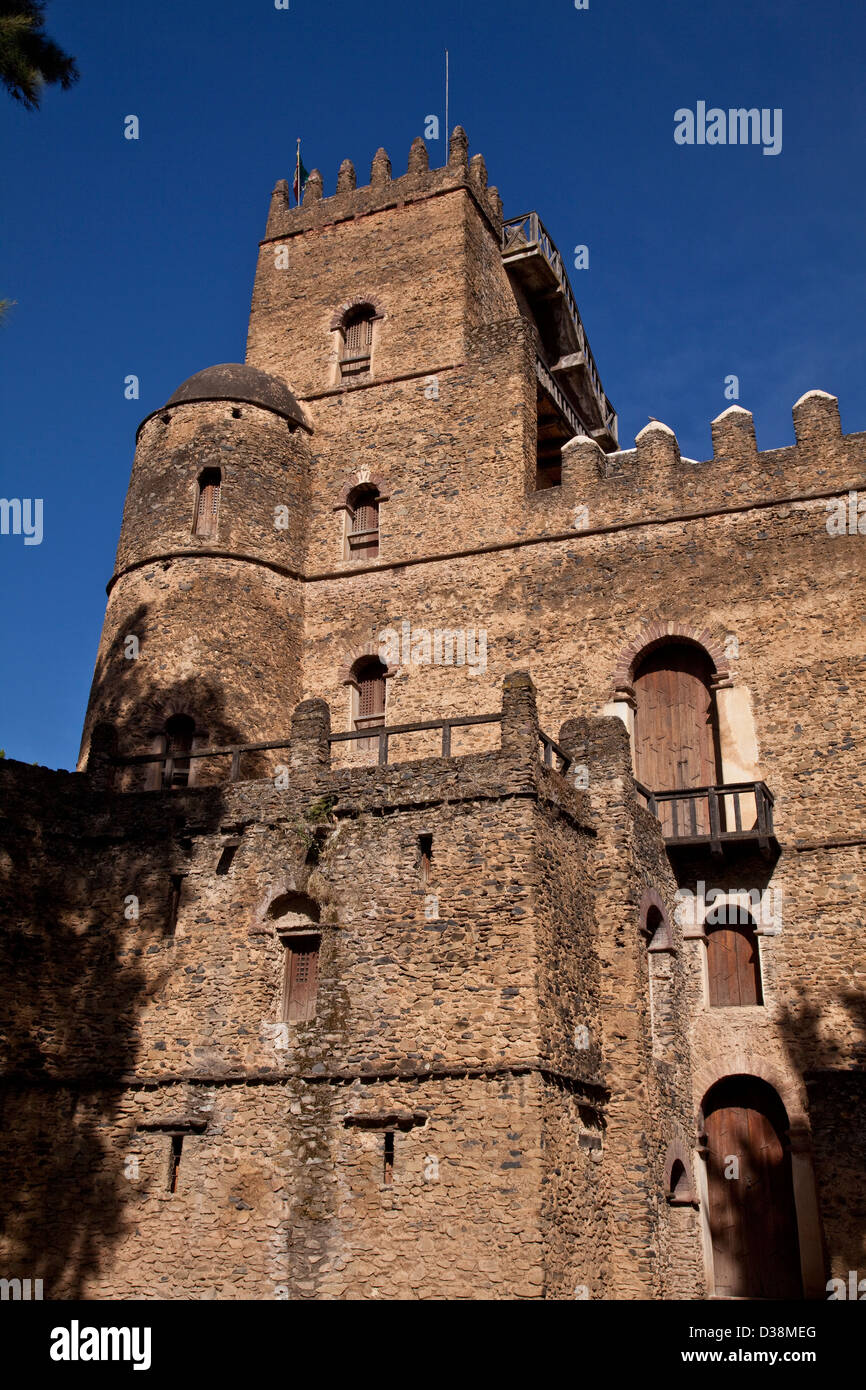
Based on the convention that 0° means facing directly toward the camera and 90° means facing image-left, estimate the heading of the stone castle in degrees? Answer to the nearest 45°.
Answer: approximately 0°
